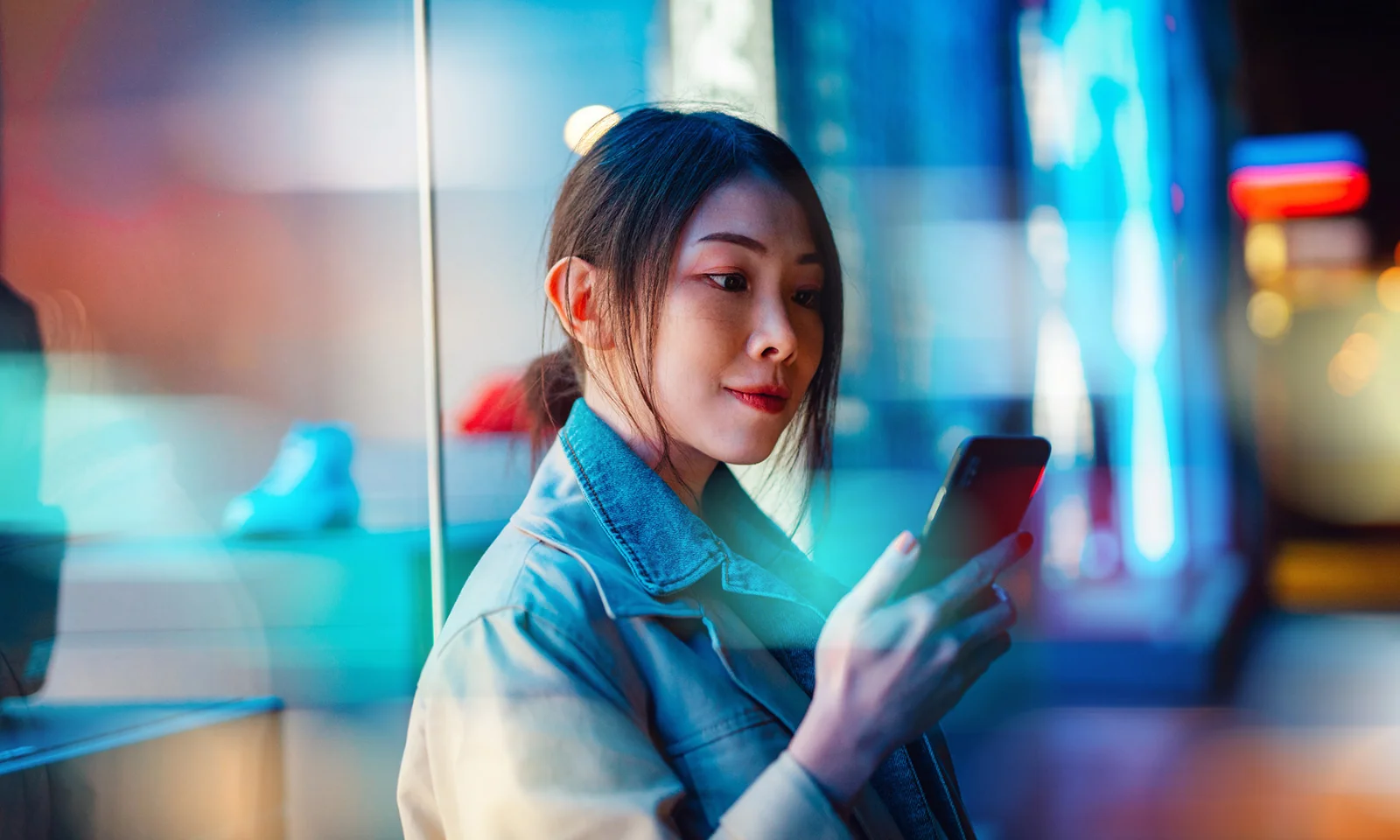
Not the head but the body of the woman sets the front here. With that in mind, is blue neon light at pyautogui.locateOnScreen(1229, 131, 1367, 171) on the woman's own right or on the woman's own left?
on the woman's own left

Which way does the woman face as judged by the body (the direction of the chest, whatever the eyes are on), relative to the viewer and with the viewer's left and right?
facing the viewer and to the right of the viewer

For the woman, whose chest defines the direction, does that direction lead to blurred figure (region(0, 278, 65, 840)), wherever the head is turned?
no

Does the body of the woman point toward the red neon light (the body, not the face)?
no

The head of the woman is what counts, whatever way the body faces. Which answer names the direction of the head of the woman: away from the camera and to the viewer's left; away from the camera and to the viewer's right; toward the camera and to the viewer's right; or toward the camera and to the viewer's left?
toward the camera and to the viewer's right
